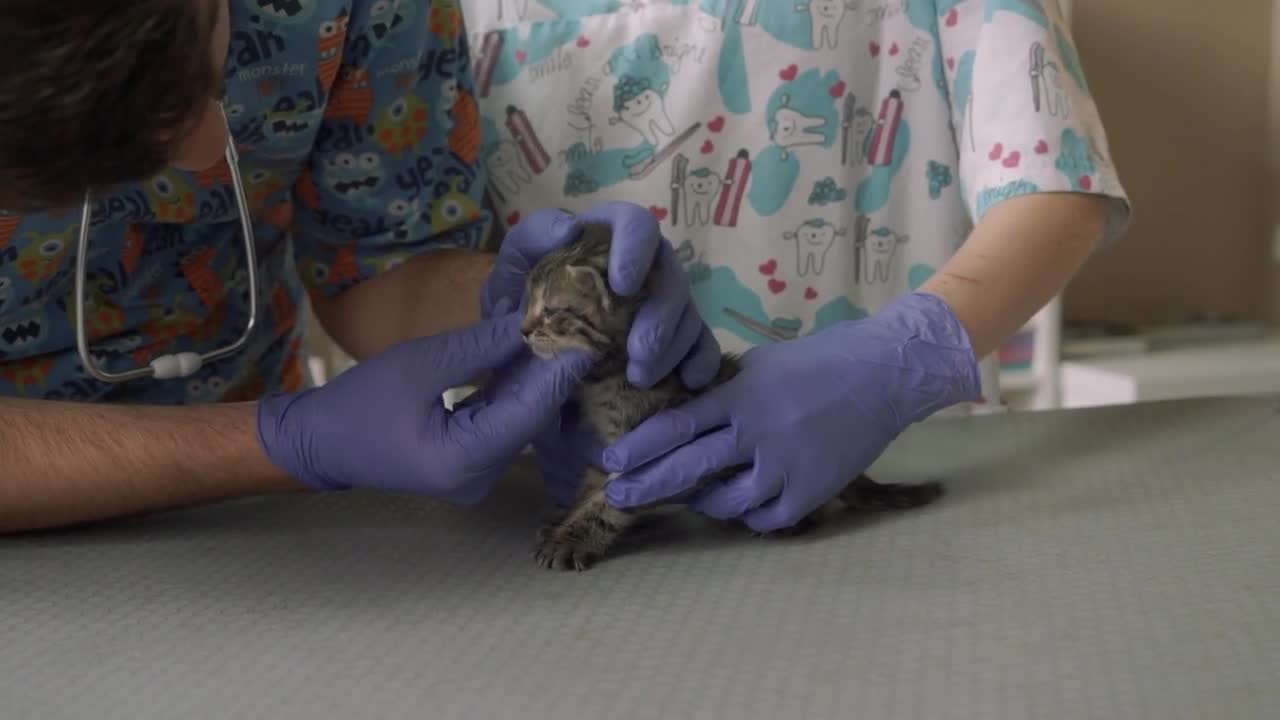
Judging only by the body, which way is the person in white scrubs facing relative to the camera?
toward the camera
